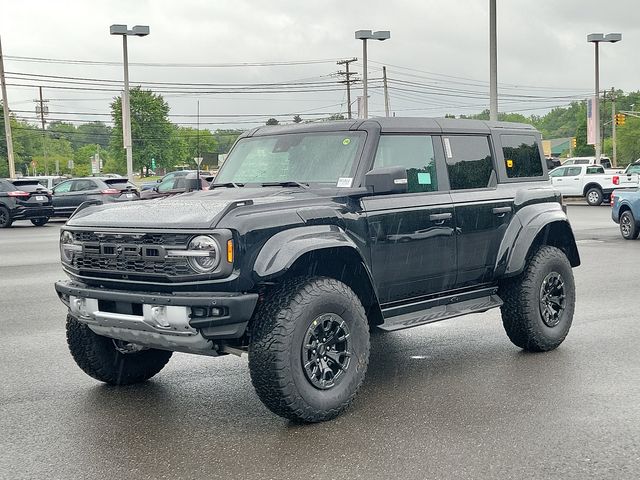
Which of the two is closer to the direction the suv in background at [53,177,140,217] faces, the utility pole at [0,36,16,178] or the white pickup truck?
the utility pole

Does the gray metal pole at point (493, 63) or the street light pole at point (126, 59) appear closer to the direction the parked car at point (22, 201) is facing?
the street light pole

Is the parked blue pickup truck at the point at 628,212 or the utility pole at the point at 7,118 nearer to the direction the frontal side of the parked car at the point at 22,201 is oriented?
the utility pole

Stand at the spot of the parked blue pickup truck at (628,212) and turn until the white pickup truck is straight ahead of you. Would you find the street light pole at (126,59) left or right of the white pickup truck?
left

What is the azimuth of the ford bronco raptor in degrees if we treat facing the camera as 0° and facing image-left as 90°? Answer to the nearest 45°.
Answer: approximately 45°

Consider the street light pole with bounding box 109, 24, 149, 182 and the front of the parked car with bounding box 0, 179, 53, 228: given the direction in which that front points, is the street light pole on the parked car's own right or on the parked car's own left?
on the parked car's own right

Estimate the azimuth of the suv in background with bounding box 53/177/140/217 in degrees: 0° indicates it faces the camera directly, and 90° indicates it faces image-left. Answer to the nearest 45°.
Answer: approximately 135°

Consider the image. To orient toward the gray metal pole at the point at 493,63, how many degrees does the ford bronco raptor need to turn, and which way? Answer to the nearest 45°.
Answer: approximately 135° to its right
